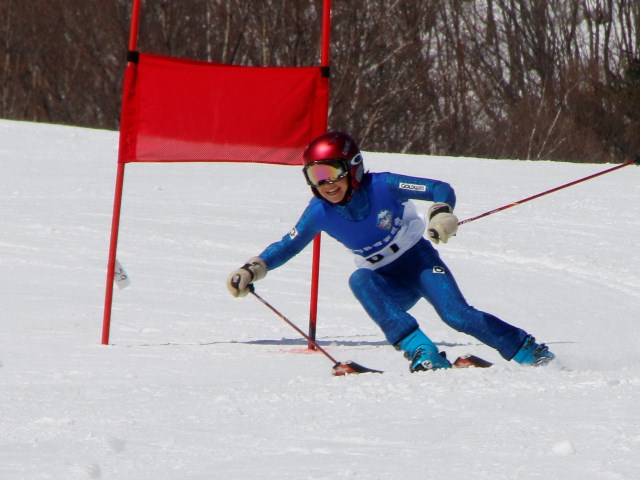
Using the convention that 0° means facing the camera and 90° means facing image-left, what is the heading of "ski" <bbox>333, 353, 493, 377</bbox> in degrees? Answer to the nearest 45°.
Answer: approximately 45°

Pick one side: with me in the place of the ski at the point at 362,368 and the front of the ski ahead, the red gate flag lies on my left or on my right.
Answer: on my right

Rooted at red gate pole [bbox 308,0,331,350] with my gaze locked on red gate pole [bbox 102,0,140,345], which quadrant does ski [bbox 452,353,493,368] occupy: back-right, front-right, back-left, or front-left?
back-left

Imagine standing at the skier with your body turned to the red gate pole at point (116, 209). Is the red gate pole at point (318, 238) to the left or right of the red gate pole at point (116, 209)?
right

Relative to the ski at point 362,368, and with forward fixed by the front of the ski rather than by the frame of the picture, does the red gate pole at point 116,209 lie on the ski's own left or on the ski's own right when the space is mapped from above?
on the ski's own right
